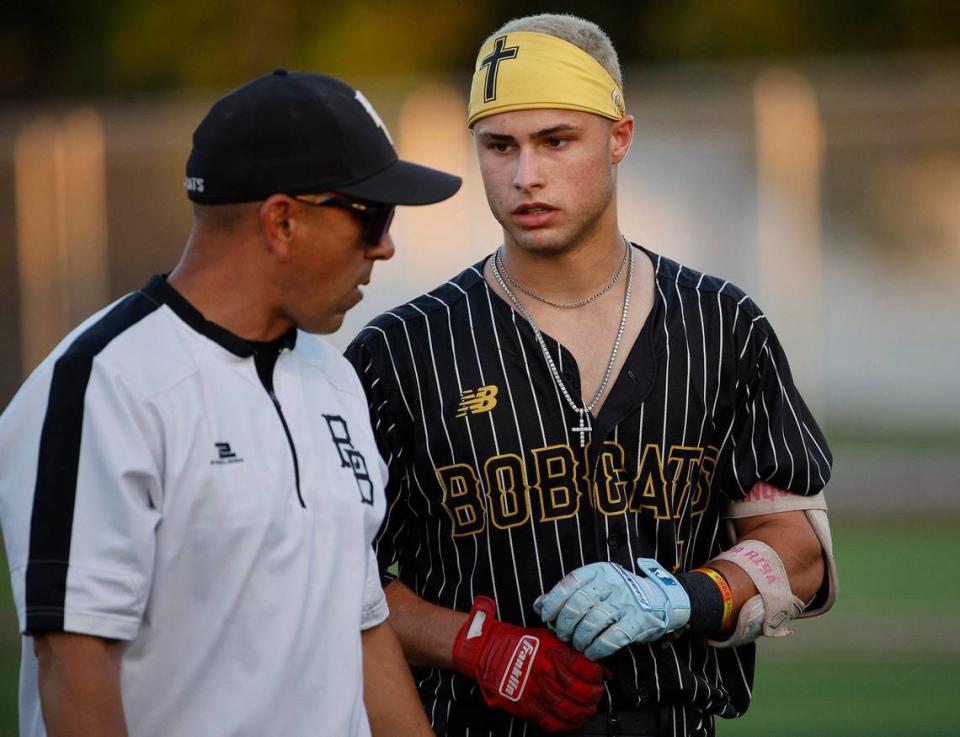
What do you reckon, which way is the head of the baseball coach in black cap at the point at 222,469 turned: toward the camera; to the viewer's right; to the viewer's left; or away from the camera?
to the viewer's right

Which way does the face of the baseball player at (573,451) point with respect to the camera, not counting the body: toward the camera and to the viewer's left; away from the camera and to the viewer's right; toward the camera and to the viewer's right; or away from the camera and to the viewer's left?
toward the camera and to the viewer's left

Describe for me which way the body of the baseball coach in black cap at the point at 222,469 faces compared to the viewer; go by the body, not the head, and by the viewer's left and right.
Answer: facing the viewer and to the right of the viewer

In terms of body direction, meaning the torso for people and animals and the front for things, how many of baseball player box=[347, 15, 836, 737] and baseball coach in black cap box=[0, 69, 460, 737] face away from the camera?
0

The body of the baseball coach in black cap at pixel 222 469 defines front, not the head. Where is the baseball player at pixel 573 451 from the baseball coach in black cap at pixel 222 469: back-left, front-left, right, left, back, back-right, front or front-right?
left

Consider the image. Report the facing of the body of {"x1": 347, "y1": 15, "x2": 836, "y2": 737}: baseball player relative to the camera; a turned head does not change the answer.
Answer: toward the camera

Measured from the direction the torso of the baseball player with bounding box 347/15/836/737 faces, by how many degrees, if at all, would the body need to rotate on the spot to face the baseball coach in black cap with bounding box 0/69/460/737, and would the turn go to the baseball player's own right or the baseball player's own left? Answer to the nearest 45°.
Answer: approximately 45° to the baseball player's own right
